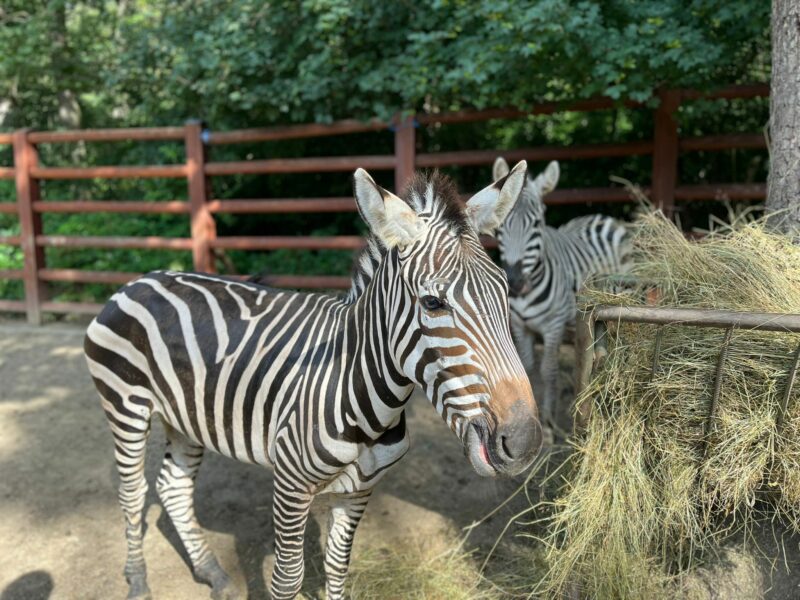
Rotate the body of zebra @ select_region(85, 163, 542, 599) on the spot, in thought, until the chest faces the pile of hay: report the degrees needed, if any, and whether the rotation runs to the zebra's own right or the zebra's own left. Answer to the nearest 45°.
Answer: approximately 45° to the zebra's own left

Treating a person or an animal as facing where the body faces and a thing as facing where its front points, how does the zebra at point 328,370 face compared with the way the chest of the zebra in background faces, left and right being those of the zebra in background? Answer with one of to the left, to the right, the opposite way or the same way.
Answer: to the left

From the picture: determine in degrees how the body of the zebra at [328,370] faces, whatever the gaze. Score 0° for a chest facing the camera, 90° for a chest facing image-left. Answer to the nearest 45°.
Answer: approximately 315°

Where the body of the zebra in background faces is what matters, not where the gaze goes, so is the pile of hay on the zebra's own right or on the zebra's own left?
on the zebra's own left

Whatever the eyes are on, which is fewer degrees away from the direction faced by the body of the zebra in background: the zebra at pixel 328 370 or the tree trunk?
the zebra

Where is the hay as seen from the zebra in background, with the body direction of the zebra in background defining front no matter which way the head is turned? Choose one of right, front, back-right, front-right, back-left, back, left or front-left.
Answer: front-left

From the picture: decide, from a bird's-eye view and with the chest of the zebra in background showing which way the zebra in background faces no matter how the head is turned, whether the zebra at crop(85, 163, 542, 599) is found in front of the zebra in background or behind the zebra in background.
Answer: in front

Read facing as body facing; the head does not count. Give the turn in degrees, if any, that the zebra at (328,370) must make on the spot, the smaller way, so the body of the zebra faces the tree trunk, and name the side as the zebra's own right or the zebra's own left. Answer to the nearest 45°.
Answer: approximately 45° to the zebra's own left

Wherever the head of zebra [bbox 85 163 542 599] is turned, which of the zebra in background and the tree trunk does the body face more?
the tree trunk

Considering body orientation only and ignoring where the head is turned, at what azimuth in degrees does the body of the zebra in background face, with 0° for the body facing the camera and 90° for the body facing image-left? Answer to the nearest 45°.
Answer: approximately 45°
